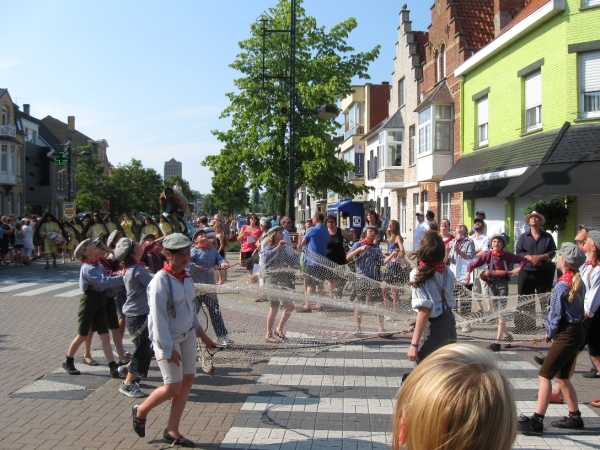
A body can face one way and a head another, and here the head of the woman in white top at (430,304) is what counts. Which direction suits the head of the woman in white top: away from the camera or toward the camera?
away from the camera

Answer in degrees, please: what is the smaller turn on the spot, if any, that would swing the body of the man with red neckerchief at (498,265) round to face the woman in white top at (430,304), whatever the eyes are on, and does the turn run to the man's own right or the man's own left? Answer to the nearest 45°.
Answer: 0° — they already face them

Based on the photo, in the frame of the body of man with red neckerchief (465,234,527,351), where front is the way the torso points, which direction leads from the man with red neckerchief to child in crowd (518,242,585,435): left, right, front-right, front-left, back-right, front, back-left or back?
front

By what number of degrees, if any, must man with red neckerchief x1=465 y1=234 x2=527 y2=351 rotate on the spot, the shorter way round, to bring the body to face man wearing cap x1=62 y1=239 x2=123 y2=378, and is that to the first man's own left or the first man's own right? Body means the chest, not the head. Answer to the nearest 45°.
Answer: approximately 45° to the first man's own right

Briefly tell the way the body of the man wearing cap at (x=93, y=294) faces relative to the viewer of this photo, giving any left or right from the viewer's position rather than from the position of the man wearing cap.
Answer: facing to the right of the viewer

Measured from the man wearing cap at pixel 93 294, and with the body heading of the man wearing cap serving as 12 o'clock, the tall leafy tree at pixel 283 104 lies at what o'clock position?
The tall leafy tree is roughly at 10 o'clock from the man wearing cap.

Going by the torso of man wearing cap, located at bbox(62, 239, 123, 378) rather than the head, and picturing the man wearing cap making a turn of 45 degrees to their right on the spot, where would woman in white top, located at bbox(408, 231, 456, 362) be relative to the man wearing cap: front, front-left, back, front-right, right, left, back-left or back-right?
front

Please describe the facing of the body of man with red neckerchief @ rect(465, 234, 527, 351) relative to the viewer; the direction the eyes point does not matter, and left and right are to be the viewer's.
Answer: facing the viewer

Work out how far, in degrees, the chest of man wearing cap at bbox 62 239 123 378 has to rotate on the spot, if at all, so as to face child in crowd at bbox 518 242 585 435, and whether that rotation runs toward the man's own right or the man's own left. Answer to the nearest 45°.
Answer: approximately 45° to the man's own right
